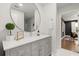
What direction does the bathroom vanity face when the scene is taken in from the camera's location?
facing the viewer and to the right of the viewer

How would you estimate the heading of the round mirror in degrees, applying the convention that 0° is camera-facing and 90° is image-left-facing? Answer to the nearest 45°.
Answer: approximately 315°

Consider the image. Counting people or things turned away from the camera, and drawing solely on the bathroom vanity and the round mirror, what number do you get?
0
